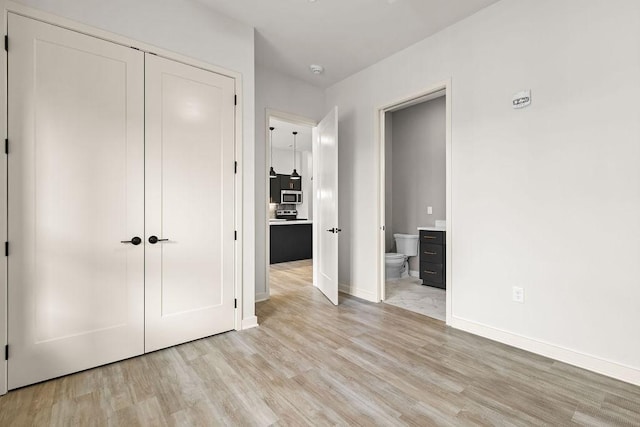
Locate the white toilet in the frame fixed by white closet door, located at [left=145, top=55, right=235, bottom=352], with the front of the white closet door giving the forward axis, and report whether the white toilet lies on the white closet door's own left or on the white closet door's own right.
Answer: on the white closet door's own left

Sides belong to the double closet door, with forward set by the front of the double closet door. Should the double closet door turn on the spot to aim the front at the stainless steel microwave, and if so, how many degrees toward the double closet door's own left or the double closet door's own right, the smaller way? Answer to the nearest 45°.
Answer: approximately 90° to the double closet door's own left

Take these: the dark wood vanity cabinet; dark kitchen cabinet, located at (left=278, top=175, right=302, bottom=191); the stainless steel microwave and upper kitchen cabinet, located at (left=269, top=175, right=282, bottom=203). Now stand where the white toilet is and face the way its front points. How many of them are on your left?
1

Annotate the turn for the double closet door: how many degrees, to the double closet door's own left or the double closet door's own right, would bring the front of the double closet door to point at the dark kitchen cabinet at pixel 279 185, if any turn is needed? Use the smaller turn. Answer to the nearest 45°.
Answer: approximately 90° to the double closet door's own left

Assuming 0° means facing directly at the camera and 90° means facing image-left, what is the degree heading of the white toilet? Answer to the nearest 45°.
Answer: approximately 45°

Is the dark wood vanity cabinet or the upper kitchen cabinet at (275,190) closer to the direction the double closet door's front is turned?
the dark wood vanity cabinet

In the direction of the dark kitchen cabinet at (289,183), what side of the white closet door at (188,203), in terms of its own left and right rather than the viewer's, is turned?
left

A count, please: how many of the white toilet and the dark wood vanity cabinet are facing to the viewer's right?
0

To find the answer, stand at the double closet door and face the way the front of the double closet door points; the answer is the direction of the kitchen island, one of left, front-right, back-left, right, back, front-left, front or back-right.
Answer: left

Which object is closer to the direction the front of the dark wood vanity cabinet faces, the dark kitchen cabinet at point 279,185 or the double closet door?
the double closet door

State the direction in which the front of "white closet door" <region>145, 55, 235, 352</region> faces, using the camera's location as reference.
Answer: facing the viewer and to the right of the viewer

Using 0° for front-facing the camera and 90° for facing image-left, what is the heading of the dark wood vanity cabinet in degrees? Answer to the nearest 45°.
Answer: approximately 45°

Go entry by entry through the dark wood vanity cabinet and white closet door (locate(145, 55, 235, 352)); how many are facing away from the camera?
0
